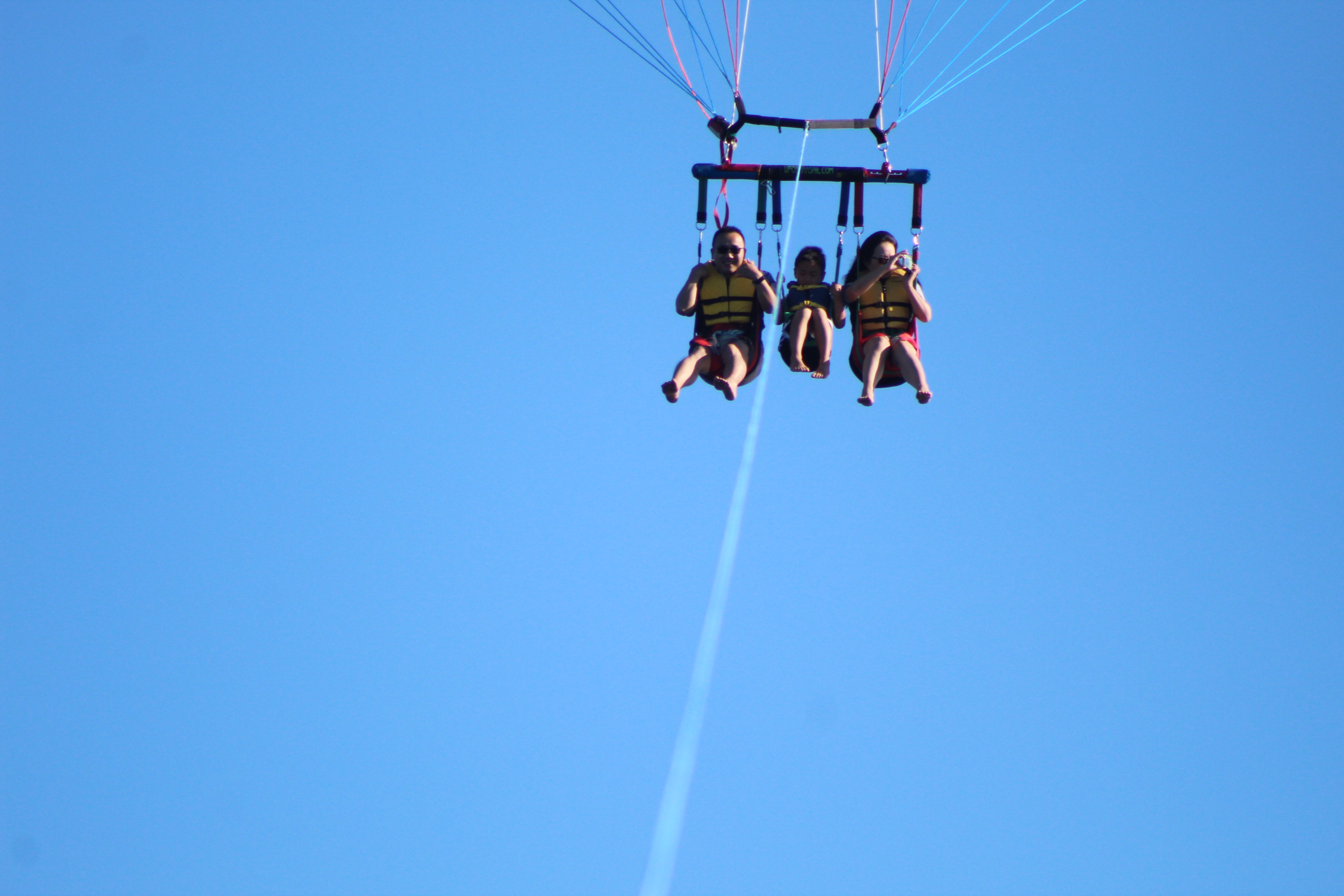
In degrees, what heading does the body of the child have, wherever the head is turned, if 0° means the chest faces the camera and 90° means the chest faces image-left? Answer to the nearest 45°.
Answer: approximately 0°

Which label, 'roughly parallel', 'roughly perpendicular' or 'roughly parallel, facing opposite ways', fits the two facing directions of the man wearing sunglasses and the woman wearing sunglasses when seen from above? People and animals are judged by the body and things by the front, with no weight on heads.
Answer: roughly parallel

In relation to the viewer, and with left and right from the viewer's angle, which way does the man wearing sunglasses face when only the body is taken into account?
facing the viewer

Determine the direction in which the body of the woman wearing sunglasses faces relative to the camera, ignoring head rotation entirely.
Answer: toward the camera

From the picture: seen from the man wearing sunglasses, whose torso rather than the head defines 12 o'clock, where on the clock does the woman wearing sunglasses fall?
The woman wearing sunglasses is roughly at 9 o'clock from the man wearing sunglasses.

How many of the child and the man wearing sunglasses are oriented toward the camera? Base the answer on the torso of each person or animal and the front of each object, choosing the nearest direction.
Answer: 2

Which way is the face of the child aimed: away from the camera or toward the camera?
toward the camera

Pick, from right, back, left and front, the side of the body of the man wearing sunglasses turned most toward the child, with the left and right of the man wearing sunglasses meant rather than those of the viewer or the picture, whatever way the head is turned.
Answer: left

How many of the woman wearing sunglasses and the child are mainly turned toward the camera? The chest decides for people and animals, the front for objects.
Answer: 2

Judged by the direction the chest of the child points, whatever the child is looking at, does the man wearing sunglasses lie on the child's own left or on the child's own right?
on the child's own right

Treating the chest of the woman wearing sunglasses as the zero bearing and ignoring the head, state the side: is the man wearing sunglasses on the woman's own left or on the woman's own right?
on the woman's own right

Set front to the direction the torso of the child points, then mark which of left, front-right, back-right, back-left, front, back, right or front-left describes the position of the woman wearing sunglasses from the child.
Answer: left

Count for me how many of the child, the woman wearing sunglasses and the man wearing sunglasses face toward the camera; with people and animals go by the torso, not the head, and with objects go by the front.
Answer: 3
